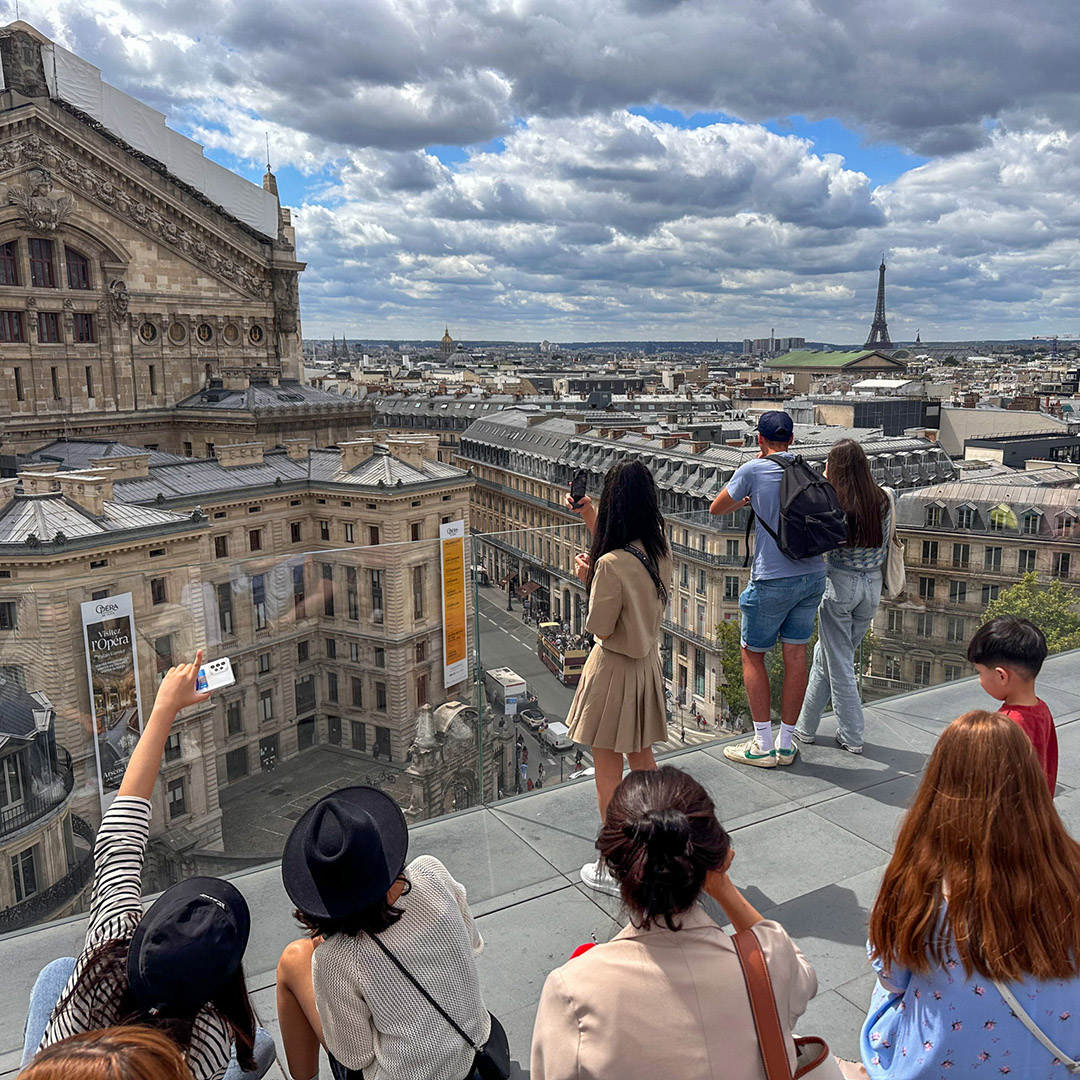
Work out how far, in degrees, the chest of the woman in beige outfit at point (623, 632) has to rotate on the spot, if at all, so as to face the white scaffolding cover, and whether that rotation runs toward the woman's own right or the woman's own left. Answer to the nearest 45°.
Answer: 0° — they already face it

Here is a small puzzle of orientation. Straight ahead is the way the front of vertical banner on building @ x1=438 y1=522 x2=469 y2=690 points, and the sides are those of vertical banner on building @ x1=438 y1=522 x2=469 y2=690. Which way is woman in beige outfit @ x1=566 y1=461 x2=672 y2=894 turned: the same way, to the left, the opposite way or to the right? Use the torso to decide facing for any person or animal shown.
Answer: the opposite way

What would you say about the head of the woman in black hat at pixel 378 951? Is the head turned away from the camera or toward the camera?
away from the camera

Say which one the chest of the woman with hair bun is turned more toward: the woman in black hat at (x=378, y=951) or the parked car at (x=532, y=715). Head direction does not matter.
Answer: the parked car

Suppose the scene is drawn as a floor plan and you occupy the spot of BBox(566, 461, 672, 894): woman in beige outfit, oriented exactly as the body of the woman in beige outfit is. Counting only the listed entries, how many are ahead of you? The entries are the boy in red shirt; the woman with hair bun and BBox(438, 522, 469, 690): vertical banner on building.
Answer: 1

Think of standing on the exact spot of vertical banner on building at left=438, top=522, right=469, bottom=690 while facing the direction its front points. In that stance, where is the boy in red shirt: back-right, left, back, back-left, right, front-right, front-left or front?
front

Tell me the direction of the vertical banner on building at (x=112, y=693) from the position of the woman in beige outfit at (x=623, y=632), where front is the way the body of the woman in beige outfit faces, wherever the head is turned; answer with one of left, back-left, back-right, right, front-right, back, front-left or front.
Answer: front-left

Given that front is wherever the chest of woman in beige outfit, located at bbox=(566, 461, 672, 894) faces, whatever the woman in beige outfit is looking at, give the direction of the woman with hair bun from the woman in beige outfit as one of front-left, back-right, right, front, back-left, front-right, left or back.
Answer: back-left

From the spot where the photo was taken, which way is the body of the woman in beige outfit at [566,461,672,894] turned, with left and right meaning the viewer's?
facing away from the viewer and to the left of the viewer

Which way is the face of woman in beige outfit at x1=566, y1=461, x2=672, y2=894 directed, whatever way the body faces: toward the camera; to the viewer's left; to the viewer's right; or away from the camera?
away from the camera

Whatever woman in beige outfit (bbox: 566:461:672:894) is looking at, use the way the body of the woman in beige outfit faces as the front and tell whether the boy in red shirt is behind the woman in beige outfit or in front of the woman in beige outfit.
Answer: behind

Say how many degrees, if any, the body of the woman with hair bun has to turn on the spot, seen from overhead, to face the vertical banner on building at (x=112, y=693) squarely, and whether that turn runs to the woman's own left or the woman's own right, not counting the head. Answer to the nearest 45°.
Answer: approximately 45° to the woman's own left

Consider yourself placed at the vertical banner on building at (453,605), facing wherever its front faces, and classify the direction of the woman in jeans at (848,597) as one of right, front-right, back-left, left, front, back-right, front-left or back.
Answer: front-left

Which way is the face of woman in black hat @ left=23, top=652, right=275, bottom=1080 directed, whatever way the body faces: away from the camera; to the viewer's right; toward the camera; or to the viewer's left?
away from the camera

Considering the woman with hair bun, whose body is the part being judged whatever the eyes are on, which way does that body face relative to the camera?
away from the camera

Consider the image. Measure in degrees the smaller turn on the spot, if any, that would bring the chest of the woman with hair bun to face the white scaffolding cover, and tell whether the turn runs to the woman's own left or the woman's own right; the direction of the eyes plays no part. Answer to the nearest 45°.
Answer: approximately 45° to the woman's own left

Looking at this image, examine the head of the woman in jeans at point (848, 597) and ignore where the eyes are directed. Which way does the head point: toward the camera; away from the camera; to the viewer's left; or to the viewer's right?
away from the camera

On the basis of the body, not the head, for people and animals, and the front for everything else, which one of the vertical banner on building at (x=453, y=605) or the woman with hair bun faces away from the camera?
the woman with hair bun

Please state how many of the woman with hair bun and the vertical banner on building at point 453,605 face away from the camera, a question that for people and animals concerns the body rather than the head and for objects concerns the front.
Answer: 1
